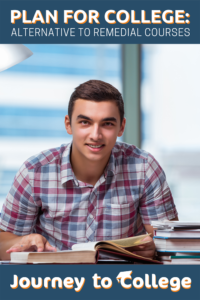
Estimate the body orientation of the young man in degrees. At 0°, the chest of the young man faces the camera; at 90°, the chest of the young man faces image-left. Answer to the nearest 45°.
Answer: approximately 0°
